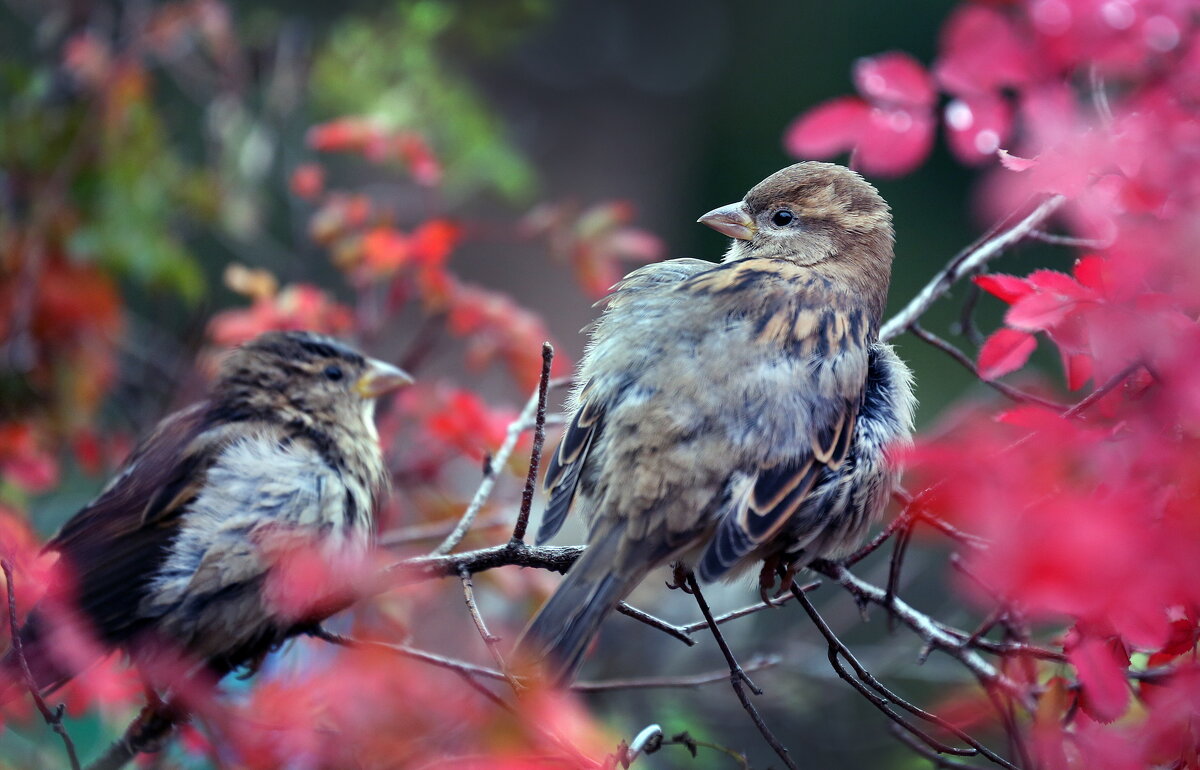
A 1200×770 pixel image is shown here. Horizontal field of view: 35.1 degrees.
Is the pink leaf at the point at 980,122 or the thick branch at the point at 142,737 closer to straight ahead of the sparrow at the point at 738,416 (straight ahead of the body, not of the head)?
the pink leaf

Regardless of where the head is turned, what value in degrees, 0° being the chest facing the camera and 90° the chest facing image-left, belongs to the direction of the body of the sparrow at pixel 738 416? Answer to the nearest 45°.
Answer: approximately 225°

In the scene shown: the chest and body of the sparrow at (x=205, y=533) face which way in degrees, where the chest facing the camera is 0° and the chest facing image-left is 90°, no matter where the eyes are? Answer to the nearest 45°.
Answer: approximately 270°
